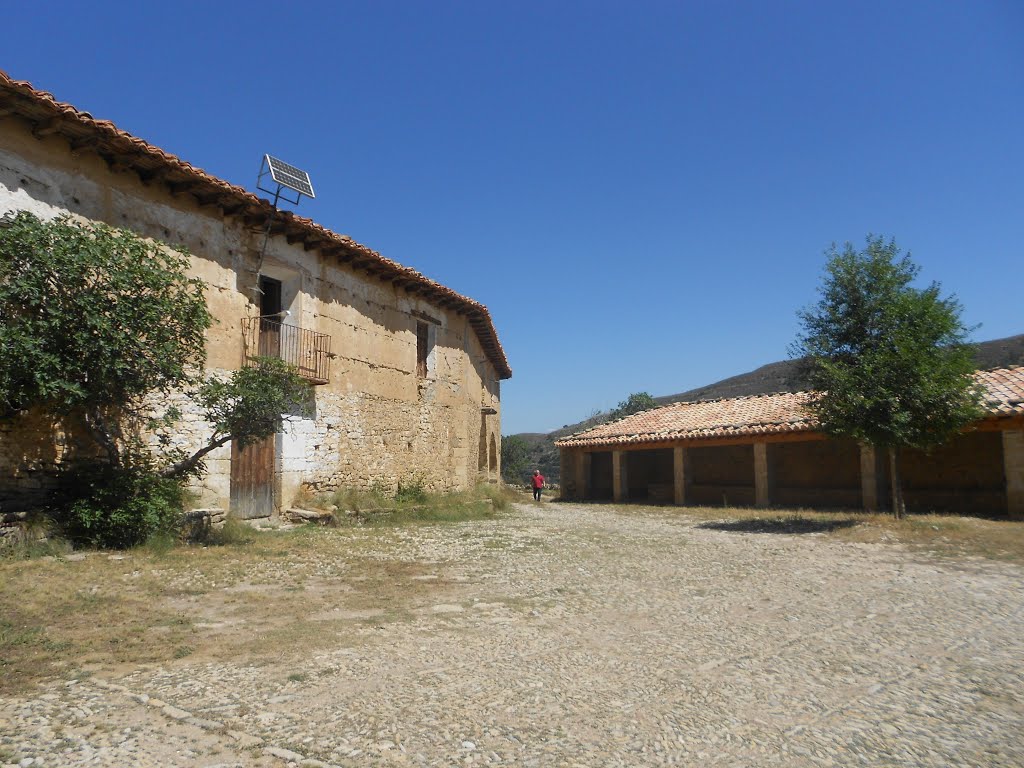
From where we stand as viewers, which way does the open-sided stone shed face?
facing the viewer and to the left of the viewer

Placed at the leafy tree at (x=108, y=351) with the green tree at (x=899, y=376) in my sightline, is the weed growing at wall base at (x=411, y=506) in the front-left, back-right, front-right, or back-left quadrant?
front-left

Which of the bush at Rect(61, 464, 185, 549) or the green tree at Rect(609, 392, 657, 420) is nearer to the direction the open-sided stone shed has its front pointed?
the bush

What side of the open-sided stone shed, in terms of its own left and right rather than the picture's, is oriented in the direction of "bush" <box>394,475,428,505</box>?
front

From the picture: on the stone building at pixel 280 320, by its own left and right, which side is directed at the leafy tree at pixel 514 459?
left

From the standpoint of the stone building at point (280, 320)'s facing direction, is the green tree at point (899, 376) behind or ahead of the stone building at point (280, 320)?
ahead

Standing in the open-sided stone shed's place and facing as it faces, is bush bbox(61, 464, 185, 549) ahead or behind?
ahead

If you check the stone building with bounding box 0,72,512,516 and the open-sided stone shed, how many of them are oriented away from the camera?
0

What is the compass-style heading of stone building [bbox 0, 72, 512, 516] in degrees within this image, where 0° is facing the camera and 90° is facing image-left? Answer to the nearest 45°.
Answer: approximately 315°

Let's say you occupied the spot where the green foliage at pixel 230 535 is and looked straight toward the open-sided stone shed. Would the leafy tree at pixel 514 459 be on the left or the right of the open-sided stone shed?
left

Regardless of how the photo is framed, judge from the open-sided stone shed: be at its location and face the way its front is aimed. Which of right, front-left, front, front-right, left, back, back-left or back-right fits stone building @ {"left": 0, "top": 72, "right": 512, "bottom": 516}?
front

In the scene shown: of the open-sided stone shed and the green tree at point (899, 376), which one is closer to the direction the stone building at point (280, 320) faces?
the green tree
